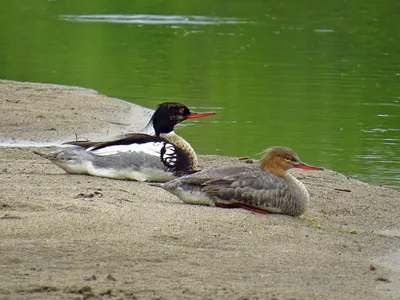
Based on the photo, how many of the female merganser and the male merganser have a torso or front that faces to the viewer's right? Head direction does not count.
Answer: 2

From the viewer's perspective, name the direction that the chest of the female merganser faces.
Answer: to the viewer's right

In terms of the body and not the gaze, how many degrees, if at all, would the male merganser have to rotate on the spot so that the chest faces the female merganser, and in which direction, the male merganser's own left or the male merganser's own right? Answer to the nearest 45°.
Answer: approximately 45° to the male merganser's own right

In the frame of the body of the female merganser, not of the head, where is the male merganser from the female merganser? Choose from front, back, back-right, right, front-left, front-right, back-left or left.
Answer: back-left

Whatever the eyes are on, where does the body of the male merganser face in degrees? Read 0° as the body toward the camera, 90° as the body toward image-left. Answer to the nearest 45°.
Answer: approximately 270°
